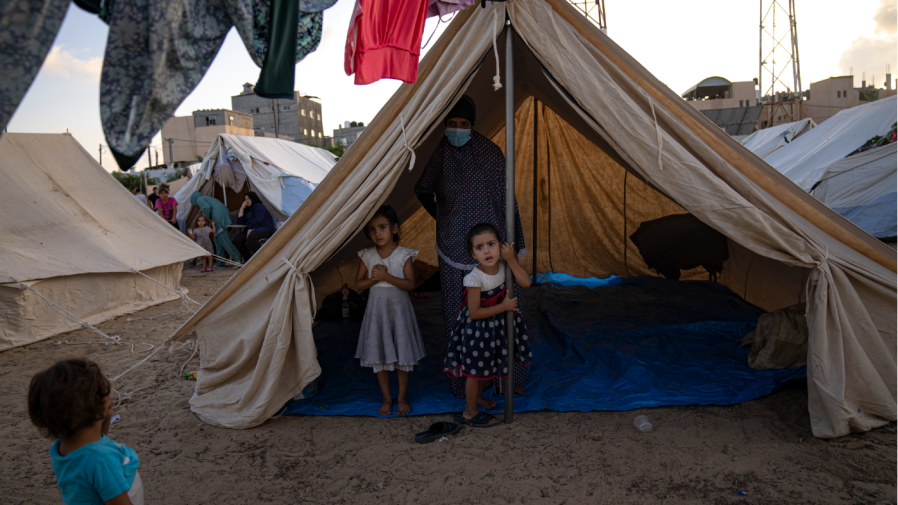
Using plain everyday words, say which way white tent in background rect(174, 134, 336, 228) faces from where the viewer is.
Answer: facing the viewer and to the left of the viewer

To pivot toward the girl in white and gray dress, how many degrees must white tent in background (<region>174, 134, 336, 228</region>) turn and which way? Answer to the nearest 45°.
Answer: approximately 45° to its left

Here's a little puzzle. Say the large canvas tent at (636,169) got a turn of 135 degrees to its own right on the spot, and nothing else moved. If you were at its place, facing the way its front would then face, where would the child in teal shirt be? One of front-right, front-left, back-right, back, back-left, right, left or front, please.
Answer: left

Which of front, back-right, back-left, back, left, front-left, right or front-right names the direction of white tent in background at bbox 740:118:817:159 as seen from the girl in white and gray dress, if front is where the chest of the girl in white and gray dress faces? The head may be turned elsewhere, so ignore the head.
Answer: back-left

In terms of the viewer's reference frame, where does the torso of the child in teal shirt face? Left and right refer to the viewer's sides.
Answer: facing away from the viewer and to the right of the viewer

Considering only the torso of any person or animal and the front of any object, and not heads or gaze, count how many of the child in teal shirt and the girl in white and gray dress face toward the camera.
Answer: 1

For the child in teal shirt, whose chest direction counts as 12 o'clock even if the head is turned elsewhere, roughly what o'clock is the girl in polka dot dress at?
The girl in polka dot dress is roughly at 1 o'clock from the child in teal shirt.

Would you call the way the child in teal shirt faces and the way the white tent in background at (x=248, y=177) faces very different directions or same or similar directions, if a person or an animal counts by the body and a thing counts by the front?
very different directions

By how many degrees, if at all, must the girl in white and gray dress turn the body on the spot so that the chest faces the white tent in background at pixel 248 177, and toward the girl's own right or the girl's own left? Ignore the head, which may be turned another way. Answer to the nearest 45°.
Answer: approximately 180°

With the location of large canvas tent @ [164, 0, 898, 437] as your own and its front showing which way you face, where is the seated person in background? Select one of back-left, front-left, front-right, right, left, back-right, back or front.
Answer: back-right
